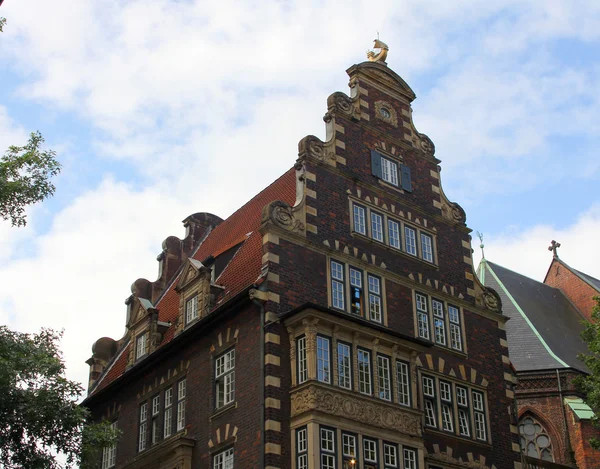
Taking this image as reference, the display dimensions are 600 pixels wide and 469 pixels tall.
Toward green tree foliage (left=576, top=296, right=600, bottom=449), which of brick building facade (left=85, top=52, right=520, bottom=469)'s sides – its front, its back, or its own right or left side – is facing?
left

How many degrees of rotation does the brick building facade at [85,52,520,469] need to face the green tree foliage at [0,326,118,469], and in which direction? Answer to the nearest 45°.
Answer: approximately 90° to its right

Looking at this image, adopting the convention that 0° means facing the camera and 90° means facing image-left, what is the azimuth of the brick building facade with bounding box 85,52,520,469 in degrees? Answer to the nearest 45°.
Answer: approximately 315°

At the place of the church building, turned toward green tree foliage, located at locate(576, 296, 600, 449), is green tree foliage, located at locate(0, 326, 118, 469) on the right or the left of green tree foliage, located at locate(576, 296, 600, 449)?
right

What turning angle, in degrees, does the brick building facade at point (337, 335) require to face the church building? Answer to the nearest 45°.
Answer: approximately 90° to its left
